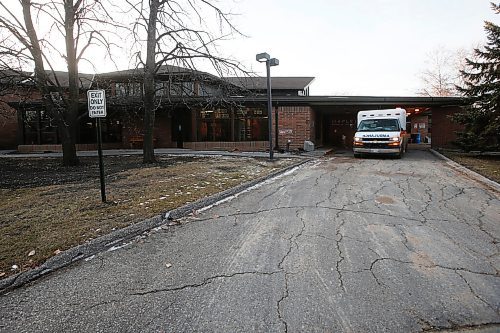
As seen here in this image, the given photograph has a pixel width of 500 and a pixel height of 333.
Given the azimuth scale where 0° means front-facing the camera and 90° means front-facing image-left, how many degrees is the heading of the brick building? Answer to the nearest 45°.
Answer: approximately 0°

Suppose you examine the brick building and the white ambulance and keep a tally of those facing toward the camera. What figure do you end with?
2

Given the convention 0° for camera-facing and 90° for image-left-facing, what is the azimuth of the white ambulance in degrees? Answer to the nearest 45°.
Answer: approximately 0°

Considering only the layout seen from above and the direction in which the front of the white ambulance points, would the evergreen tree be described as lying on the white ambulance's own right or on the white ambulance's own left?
on the white ambulance's own left
